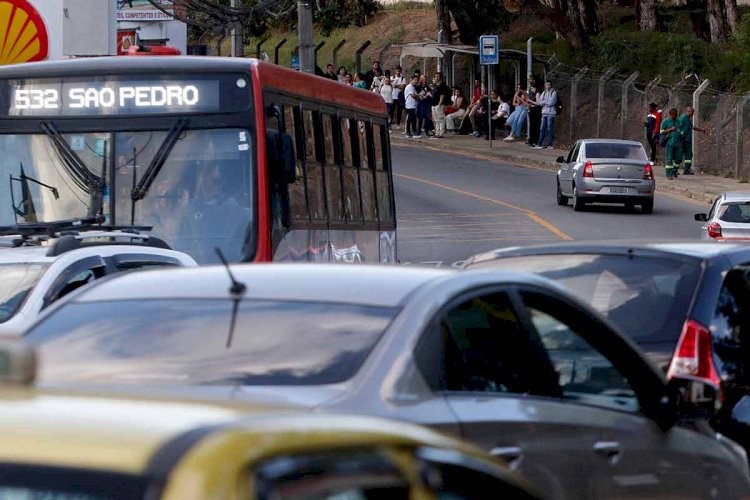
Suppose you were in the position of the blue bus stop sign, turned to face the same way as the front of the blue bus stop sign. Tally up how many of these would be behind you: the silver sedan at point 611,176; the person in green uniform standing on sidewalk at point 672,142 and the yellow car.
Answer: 0

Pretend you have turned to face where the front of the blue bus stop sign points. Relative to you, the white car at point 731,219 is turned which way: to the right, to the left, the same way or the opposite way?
the opposite way

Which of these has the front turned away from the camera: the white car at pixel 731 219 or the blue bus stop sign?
the white car

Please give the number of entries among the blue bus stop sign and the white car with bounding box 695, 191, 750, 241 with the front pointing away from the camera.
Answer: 1

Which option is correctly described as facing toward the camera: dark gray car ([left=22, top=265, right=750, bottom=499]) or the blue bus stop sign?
the blue bus stop sign

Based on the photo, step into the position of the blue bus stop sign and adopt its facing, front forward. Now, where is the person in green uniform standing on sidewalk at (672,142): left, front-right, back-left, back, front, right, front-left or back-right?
front-left

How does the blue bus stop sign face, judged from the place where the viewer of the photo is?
facing the viewer

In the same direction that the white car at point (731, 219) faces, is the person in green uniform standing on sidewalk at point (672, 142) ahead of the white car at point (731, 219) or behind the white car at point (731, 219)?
ahead

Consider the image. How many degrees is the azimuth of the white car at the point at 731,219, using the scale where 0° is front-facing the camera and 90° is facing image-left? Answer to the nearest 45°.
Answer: approximately 180°

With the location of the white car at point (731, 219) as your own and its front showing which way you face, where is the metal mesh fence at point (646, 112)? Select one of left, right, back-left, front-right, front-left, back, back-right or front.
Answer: front

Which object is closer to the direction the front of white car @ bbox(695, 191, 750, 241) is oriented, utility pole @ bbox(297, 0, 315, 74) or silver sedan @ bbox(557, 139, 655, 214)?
the silver sedan

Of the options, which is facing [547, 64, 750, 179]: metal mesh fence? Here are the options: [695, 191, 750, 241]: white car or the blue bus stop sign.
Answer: the white car

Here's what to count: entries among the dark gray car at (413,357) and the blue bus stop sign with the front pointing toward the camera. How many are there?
1

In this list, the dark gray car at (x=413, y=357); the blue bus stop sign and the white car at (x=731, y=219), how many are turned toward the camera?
1

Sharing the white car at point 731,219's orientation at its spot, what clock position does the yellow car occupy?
The yellow car is roughly at 6 o'clock from the white car.

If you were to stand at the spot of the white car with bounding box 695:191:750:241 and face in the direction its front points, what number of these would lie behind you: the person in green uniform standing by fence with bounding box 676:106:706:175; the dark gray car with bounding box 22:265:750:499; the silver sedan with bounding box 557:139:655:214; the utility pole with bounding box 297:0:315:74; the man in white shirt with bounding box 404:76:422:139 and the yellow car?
2
